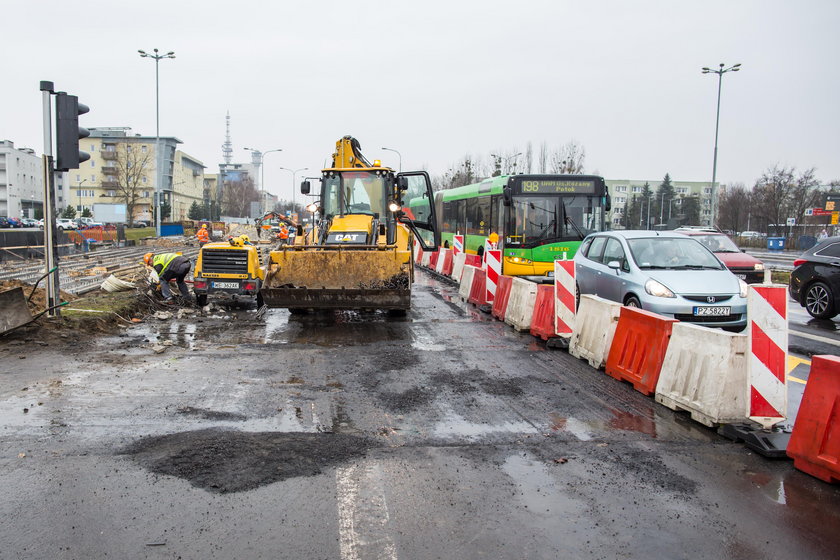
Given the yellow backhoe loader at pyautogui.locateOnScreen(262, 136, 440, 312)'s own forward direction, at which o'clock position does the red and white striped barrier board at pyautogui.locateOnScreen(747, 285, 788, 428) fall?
The red and white striped barrier board is roughly at 11 o'clock from the yellow backhoe loader.

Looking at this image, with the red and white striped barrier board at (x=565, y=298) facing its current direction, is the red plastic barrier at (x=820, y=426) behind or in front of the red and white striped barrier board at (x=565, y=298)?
in front

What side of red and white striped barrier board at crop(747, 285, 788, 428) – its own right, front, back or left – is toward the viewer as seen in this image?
front

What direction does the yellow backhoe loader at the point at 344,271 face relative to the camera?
toward the camera

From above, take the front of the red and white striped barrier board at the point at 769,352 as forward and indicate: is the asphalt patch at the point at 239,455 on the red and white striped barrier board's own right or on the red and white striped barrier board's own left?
on the red and white striped barrier board's own right

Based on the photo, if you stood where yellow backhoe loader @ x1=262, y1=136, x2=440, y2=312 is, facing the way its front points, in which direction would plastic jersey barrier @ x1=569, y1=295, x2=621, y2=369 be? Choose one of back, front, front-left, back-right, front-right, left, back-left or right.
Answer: front-left

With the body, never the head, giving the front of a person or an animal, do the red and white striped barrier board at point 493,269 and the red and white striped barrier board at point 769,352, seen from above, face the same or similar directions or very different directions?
same or similar directions

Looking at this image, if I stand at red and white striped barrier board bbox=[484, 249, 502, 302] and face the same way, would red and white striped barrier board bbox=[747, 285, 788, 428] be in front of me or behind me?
in front

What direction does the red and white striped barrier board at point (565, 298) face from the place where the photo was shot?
facing the viewer

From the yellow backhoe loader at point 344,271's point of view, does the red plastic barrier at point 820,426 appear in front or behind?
in front

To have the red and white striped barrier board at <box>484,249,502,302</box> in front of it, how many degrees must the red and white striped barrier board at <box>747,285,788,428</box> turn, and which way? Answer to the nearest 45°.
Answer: approximately 135° to its right

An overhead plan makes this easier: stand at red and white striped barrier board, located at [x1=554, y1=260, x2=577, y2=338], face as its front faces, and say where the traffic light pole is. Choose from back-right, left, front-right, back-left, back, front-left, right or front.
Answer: right

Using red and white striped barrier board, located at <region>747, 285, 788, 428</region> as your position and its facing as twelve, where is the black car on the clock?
The black car is roughly at 6 o'clock from the red and white striped barrier board.

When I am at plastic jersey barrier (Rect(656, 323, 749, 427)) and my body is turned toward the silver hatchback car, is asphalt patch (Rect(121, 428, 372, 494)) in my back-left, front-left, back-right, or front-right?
back-left

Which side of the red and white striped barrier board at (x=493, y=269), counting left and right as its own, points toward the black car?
left

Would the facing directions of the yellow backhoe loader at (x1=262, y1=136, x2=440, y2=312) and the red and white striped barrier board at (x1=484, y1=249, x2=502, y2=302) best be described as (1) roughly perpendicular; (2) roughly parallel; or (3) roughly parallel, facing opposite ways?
roughly parallel

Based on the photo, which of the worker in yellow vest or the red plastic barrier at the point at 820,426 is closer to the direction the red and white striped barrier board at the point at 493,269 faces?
the red plastic barrier

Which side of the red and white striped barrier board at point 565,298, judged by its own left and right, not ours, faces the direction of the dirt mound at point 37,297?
right

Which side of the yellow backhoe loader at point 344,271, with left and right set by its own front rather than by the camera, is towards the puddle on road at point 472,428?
front
